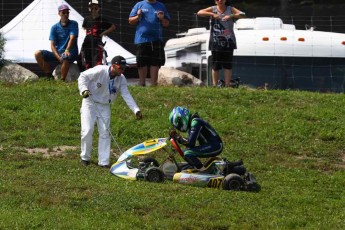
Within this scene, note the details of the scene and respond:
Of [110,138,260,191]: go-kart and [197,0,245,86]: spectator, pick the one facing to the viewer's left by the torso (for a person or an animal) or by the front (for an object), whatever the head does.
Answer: the go-kart

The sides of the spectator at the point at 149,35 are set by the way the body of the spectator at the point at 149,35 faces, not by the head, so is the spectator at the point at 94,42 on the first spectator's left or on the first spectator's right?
on the first spectator's right

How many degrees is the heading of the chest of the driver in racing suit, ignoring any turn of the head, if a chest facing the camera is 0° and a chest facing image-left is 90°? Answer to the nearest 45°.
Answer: approximately 90°

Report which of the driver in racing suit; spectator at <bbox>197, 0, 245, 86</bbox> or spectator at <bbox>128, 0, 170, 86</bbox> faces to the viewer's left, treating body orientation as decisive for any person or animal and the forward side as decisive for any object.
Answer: the driver in racing suit

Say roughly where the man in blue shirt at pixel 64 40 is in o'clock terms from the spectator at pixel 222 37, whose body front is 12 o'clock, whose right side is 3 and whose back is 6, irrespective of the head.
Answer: The man in blue shirt is roughly at 3 o'clock from the spectator.

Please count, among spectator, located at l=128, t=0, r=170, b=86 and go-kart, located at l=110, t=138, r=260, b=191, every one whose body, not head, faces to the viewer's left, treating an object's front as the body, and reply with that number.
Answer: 1

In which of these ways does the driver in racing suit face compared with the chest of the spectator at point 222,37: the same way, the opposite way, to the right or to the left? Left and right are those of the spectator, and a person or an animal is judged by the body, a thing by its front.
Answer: to the right

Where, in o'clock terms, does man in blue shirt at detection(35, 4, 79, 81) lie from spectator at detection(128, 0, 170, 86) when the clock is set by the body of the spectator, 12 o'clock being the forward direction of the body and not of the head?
The man in blue shirt is roughly at 3 o'clock from the spectator.

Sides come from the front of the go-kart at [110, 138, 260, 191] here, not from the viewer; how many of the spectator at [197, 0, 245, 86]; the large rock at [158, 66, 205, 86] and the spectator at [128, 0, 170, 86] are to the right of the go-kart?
3

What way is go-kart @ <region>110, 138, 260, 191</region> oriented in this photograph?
to the viewer's left

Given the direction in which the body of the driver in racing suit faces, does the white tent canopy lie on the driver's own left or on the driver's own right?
on the driver's own right

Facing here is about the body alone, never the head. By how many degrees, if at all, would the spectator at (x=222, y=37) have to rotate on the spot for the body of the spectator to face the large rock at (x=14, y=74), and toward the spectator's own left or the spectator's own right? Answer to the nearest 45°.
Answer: approximately 90° to the spectator's own right
